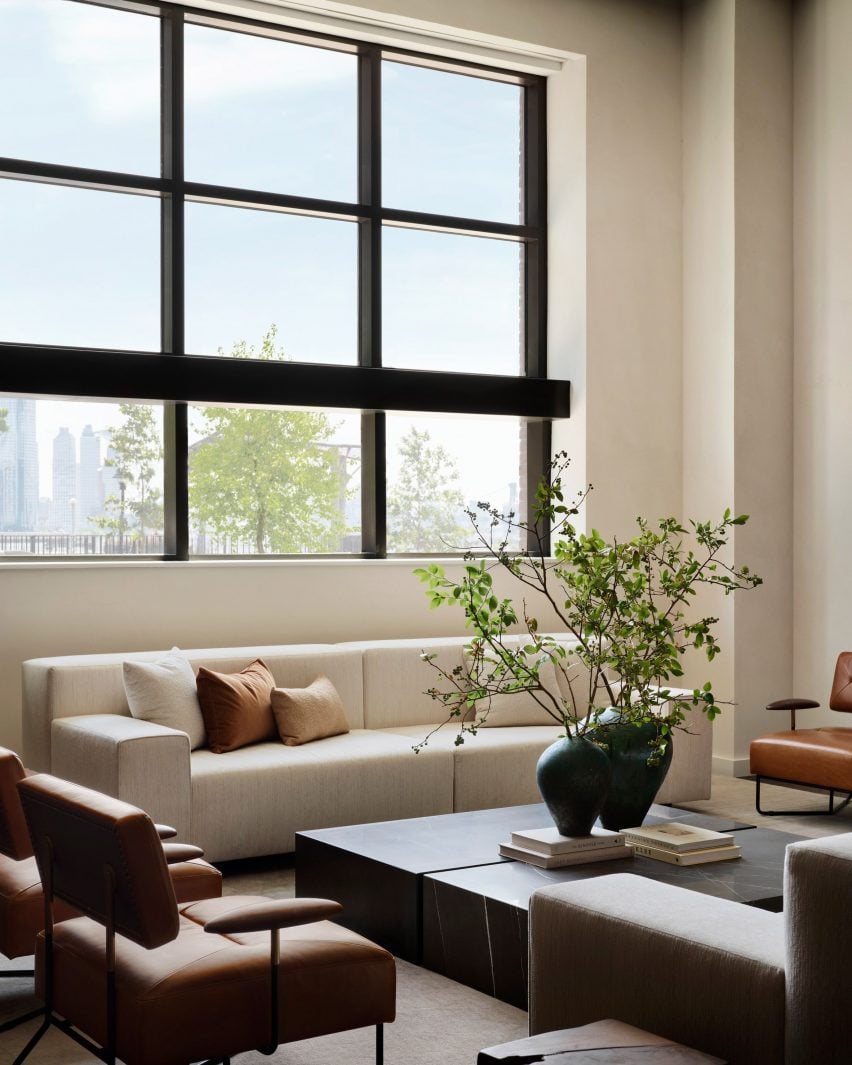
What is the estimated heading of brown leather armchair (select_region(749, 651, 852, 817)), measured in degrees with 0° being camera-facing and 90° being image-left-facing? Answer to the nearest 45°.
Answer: approximately 45°

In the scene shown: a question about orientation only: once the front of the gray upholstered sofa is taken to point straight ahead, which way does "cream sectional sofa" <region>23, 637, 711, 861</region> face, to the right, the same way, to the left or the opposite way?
the opposite way

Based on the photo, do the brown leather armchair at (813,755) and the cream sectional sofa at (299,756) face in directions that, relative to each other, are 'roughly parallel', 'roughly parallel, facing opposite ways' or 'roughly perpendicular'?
roughly perpendicular

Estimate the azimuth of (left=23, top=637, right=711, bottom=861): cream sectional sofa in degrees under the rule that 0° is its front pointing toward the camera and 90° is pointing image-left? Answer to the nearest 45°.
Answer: approximately 315°

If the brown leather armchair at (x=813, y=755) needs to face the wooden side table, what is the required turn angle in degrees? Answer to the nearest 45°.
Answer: approximately 45° to its left

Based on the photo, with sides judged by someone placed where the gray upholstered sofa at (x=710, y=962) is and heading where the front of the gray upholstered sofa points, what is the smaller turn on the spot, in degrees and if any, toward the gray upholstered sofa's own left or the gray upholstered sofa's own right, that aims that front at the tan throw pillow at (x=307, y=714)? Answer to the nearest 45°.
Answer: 0° — it already faces it

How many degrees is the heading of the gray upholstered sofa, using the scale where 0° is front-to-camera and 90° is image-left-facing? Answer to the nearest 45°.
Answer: approximately 135°

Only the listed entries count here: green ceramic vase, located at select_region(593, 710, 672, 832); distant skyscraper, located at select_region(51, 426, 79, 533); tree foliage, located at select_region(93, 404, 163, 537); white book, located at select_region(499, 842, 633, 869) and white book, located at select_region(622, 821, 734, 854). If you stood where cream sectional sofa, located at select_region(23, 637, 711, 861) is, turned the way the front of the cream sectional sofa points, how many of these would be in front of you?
3
